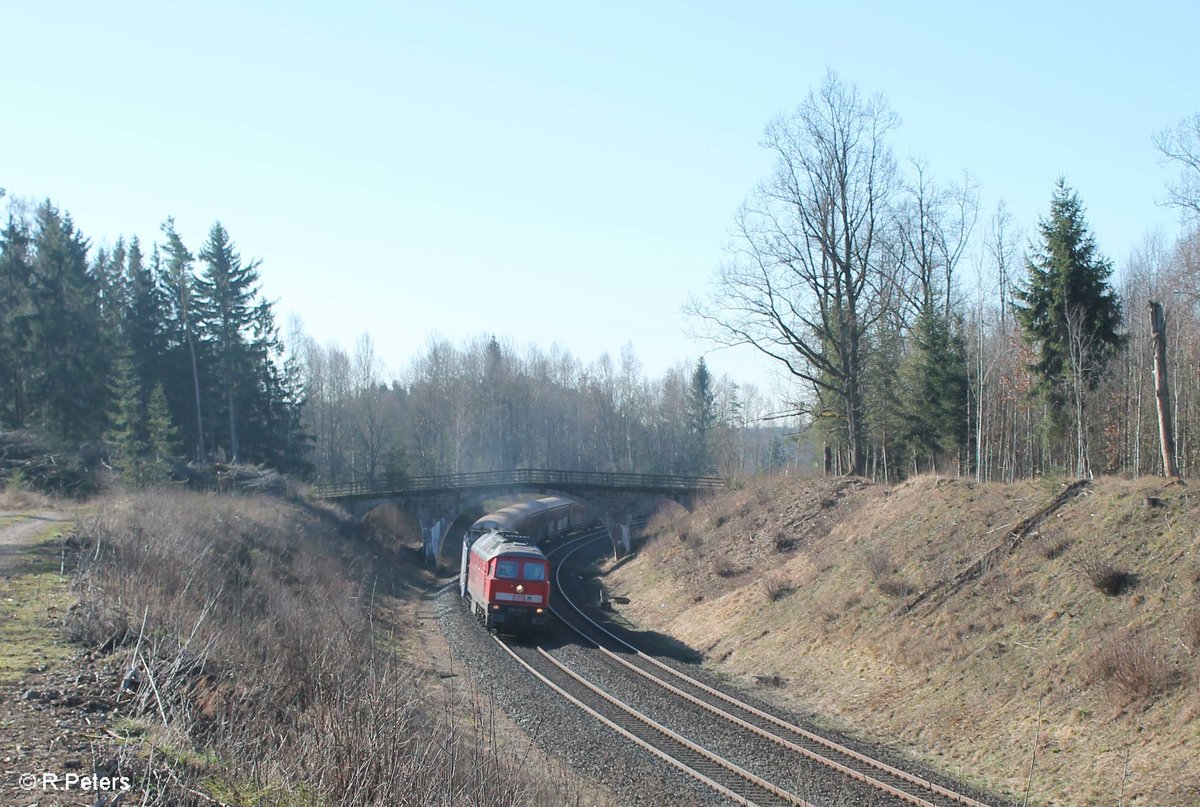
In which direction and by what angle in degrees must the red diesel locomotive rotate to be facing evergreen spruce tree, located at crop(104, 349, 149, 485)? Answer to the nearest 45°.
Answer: approximately 135° to its right

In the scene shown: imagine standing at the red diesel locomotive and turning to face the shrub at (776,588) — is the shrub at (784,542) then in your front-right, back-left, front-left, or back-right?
front-left

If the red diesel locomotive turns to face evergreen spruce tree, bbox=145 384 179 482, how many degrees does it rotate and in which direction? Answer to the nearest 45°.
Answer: approximately 135° to its right

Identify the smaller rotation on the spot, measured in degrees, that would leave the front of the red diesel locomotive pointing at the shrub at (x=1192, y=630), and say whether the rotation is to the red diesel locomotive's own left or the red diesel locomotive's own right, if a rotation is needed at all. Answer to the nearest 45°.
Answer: approximately 45° to the red diesel locomotive's own left

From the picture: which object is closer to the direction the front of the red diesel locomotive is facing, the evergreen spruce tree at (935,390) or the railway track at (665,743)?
the railway track

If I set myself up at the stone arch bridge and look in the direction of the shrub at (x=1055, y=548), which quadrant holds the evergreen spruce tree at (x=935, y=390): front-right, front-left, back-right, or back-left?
front-left

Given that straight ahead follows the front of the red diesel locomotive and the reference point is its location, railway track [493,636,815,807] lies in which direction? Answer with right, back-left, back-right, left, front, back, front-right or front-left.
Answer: front

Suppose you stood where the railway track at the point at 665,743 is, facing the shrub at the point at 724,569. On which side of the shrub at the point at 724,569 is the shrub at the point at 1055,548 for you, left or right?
right

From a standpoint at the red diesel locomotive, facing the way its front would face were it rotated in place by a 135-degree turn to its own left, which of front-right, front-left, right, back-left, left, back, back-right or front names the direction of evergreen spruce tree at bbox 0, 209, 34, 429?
left

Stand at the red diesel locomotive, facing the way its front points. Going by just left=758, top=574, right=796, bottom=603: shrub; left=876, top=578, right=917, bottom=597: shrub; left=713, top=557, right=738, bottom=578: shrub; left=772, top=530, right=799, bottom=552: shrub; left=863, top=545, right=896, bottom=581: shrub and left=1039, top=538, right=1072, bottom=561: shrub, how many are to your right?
0

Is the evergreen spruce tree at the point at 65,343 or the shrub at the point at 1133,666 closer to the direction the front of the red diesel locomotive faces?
the shrub

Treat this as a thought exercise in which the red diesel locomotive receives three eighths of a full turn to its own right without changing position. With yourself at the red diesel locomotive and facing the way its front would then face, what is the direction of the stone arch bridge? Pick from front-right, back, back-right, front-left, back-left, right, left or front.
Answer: front-right

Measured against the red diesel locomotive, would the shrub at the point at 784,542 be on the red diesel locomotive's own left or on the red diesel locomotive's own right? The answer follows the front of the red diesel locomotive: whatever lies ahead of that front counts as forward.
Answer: on the red diesel locomotive's own left

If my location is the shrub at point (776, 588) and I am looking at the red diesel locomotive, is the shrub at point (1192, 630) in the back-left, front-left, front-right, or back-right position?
back-left

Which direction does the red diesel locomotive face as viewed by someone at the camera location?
facing the viewer

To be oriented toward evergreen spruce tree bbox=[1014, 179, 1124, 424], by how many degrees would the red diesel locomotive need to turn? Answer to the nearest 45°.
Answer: approximately 90° to its left

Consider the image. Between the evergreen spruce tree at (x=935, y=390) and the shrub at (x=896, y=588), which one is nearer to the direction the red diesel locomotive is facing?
the shrub

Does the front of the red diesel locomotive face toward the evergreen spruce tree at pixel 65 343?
no

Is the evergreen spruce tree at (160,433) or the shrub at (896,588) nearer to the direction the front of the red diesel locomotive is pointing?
the shrub
